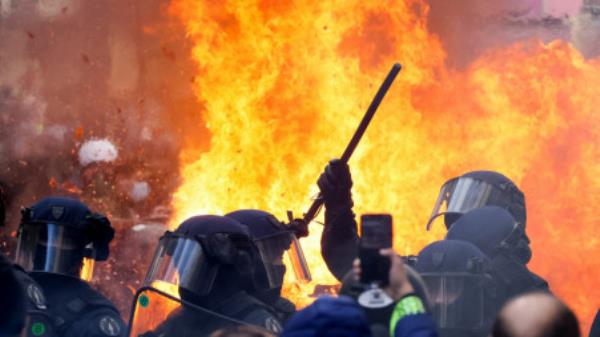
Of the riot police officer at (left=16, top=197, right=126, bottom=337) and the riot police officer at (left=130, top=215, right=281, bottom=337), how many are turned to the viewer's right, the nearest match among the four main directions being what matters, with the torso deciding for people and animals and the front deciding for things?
0

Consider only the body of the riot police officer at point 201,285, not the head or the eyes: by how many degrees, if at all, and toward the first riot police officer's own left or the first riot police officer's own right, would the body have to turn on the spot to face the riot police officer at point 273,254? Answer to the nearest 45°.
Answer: approximately 135° to the first riot police officer's own right

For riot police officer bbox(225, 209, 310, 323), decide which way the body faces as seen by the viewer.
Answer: to the viewer's right

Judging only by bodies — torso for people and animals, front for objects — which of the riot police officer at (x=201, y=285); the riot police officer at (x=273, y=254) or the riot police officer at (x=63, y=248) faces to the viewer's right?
the riot police officer at (x=273, y=254)

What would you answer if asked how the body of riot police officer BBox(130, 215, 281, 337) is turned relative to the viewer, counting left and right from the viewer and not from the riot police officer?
facing to the left of the viewer

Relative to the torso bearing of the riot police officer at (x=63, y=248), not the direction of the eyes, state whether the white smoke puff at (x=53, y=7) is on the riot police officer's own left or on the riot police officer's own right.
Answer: on the riot police officer's own right

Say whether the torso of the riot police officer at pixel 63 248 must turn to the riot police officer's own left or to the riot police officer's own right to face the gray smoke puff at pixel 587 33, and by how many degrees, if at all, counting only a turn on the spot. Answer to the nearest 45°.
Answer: approximately 180°

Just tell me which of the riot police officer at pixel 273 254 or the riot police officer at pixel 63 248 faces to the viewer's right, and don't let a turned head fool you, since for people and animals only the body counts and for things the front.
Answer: the riot police officer at pixel 273 254

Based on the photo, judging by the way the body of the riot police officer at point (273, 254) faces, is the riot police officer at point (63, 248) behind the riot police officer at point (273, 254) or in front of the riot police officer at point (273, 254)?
behind

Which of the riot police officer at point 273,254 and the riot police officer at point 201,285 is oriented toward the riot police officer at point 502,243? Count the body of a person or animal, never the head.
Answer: the riot police officer at point 273,254

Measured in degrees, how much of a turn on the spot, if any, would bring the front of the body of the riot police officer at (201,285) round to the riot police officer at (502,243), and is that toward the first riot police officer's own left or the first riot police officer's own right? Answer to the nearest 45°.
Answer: approximately 180°

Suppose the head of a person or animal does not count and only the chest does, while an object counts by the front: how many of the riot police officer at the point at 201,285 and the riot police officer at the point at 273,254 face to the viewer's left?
1
